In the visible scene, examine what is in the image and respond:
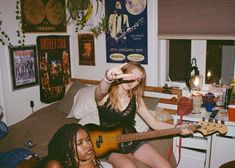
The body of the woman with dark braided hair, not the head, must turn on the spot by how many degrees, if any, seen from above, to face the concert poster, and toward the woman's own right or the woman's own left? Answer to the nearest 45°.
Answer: approximately 135° to the woman's own left

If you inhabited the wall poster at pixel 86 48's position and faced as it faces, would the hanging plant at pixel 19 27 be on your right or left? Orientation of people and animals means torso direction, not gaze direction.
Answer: on your right

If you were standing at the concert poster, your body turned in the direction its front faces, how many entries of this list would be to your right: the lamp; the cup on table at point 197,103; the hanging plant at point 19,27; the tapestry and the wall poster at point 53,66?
3

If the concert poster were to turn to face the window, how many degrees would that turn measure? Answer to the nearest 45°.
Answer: approximately 90° to its left

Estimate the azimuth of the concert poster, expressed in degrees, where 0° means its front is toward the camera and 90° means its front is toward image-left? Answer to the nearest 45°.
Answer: approximately 0°

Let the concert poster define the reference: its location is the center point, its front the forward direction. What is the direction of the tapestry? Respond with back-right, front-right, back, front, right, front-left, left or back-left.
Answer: right

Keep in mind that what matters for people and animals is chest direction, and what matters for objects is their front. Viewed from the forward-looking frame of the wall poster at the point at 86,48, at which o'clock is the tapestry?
The tapestry is roughly at 2 o'clock from the wall poster.

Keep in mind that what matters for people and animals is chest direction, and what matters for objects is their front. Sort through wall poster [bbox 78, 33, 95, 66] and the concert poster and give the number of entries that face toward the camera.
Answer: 2

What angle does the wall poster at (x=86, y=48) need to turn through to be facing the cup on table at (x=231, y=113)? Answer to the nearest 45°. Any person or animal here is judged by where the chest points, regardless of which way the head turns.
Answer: approximately 45° to its left

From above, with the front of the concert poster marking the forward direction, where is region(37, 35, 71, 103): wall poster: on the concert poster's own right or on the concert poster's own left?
on the concert poster's own right

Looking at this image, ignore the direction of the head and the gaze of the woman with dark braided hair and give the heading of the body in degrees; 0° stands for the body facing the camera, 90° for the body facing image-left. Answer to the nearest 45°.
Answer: approximately 315°

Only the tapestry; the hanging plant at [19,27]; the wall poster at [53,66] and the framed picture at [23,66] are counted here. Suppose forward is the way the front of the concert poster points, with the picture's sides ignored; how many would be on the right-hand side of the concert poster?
4

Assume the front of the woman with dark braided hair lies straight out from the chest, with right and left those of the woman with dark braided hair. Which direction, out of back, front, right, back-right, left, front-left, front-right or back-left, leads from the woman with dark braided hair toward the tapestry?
back-left

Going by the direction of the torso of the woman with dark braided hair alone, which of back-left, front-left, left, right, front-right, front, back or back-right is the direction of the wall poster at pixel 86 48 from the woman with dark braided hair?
back-left

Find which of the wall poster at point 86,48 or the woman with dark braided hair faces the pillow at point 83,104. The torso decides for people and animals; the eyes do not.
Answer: the wall poster
